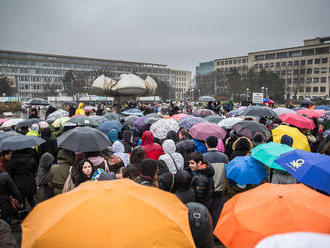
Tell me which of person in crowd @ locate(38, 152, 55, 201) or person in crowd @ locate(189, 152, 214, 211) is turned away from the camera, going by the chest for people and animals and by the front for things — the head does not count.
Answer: person in crowd @ locate(38, 152, 55, 201)

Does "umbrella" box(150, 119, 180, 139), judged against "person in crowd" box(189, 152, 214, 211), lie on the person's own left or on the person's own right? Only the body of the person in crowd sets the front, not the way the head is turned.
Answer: on the person's own right

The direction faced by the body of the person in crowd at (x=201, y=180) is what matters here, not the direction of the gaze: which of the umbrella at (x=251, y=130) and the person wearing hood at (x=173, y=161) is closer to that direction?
the person wearing hood

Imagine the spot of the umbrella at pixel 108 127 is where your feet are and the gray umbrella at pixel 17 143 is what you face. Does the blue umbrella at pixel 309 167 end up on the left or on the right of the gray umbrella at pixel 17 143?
left

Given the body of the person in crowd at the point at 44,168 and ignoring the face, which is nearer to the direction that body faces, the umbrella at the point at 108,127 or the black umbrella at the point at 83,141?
the umbrella

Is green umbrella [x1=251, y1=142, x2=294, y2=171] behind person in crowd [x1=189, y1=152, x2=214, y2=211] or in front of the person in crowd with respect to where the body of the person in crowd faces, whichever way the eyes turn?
behind

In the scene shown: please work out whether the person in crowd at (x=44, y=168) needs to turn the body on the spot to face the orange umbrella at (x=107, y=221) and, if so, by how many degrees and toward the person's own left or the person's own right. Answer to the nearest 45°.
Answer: approximately 180°
